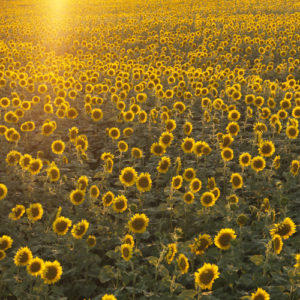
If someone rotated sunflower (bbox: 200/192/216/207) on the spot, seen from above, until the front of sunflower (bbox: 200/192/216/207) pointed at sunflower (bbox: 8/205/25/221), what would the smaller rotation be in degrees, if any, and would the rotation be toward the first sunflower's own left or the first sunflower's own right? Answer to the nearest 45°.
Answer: approximately 90° to the first sunflower's own right

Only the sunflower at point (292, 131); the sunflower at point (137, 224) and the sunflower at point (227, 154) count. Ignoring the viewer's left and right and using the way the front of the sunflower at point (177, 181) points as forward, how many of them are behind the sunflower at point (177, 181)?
2

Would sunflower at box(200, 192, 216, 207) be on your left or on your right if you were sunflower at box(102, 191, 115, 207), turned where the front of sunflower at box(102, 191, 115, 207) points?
on your left

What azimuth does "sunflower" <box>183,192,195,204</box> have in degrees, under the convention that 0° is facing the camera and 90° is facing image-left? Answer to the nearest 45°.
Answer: approximately 0°

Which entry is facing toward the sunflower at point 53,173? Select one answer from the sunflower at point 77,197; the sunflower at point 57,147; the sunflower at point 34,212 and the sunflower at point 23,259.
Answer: the sunflower at point 57,147

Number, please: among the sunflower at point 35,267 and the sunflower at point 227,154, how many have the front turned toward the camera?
2

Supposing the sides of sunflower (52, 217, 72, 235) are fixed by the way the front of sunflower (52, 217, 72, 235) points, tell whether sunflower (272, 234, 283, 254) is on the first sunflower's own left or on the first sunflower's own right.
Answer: on the first sunflower's own left

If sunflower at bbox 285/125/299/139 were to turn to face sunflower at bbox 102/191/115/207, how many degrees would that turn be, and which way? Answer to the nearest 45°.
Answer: approximately 45° to its right

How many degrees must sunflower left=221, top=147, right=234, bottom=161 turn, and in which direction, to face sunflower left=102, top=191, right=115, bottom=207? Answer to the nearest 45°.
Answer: approximately 45° to its right

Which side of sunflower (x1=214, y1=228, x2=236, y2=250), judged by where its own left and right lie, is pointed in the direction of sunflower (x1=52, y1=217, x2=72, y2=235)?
right

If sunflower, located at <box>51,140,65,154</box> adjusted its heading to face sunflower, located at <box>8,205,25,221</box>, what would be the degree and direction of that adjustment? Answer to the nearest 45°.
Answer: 0° — it already faces it
